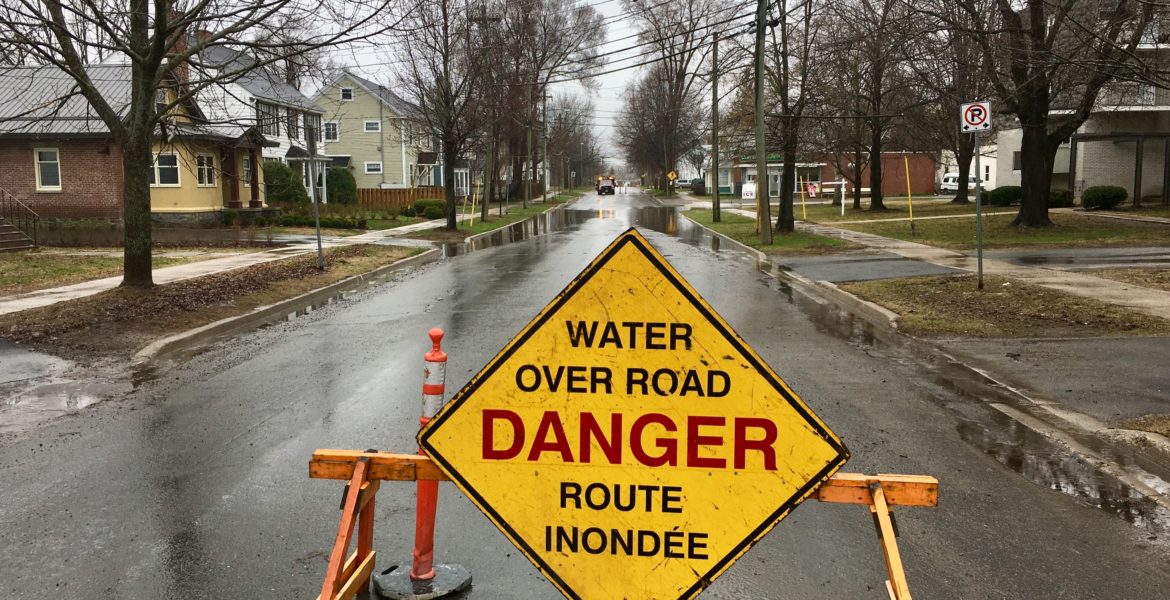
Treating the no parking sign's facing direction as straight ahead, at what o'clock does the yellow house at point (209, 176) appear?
The yellow house is roughly at 4 o'clock from the no parking sign.

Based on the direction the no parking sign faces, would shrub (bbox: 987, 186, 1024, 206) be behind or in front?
behind

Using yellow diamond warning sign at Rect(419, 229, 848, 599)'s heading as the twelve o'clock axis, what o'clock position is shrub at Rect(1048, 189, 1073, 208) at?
The shrub is roughly at 7 o'clock from the yellow diamond warning sign.

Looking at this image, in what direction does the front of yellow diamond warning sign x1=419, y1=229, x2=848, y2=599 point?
toward the camera

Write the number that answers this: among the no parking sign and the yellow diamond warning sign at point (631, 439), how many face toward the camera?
2

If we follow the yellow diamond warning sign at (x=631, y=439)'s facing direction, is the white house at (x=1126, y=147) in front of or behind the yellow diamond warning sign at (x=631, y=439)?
behind

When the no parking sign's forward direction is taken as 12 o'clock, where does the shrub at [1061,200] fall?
The shrub is roughly at 6 o'clock from the no parking sign.

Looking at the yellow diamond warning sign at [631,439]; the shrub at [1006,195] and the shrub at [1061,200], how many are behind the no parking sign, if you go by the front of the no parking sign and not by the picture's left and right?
2

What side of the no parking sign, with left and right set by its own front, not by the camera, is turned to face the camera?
front

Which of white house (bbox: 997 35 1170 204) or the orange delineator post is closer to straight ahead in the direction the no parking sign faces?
the orange delineator post

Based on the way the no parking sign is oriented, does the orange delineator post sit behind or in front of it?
in front

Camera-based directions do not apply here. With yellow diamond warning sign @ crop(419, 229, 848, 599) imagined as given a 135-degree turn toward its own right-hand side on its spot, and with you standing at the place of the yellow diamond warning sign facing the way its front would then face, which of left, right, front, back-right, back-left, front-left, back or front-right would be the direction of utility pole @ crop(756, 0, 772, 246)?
front-right

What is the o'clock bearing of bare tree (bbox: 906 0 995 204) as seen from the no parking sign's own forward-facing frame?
The bare tree is roughly at 6 o'clock from the no parking sign.

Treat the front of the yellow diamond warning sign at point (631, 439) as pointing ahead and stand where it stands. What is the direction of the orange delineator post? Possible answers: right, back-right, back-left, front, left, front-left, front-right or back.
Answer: back-right

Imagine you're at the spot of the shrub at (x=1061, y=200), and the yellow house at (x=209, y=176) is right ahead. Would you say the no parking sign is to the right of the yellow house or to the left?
left
